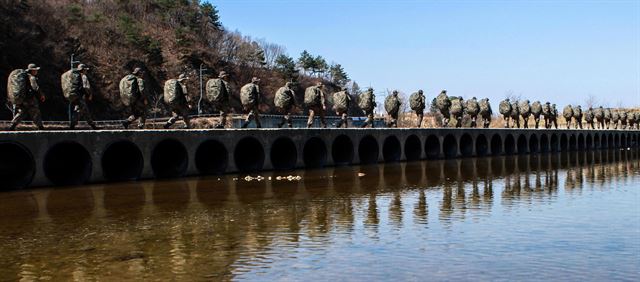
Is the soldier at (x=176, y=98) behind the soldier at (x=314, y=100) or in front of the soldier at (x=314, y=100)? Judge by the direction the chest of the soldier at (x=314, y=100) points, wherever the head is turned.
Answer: behind

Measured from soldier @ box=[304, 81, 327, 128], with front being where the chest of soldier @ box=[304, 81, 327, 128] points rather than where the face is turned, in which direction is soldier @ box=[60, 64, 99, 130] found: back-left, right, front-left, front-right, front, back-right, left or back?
back

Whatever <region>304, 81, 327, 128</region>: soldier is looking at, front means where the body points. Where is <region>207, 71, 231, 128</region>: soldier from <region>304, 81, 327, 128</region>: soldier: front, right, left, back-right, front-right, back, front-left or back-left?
back

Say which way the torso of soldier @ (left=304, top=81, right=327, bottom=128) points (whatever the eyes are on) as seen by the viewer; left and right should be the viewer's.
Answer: facing away from the viewer and to the right of the viewer

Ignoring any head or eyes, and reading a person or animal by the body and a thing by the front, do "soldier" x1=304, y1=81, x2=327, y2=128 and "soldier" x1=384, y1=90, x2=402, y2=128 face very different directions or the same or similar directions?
same or similar directions

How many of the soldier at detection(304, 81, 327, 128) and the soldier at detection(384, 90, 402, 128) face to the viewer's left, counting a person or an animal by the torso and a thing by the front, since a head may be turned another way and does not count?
0

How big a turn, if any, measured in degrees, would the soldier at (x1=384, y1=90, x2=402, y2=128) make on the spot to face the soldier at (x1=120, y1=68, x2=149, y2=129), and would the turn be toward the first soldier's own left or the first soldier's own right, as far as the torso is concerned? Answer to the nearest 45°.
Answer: approximately 180°

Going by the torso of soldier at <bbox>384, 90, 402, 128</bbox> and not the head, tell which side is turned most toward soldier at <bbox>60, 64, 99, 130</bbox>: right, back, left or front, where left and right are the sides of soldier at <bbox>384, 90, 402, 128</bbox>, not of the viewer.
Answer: back

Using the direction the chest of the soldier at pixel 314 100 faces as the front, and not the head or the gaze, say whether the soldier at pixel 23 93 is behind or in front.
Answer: behind

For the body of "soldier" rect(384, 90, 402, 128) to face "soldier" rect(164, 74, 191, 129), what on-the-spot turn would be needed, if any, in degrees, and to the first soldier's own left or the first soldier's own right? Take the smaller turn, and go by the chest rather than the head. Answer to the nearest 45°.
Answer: approximately 180°

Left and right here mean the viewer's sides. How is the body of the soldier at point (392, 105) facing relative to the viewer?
facing away from the viewer and to the right of the viewer
